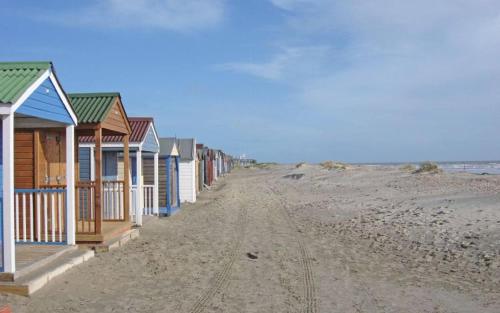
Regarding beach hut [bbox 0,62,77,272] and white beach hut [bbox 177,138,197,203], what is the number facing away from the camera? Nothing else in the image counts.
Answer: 0

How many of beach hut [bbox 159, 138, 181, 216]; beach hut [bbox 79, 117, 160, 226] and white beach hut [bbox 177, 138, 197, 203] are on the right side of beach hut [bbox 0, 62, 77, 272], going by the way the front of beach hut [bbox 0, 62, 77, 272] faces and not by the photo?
0

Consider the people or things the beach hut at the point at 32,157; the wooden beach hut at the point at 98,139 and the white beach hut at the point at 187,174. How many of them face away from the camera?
0

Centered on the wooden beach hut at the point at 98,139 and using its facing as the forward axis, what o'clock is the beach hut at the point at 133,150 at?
The beach hut is roughly at 8 o'clock from the wooden beach hut.

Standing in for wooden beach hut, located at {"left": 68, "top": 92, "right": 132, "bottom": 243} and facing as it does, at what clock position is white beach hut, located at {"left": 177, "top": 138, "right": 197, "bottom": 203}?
The white beach hut is roughly at 8 o'clock from the wooden beach hut.

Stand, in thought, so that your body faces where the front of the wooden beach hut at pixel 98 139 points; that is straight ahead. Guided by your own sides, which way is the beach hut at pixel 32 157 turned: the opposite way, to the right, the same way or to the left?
the same way

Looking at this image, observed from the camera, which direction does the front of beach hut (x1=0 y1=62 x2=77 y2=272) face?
facing the viewer and to the right of the viewer

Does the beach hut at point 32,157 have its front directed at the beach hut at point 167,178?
no

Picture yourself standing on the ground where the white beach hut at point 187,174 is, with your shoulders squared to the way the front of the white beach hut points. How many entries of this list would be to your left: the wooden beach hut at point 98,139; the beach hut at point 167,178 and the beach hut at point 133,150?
0

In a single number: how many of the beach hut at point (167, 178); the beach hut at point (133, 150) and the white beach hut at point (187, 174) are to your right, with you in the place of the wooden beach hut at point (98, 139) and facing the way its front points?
0

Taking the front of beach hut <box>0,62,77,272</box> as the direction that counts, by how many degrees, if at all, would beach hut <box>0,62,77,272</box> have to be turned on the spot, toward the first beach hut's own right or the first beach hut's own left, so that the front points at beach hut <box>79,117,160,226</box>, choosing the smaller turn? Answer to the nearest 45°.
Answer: approximately 90° to the first beach hut's own left

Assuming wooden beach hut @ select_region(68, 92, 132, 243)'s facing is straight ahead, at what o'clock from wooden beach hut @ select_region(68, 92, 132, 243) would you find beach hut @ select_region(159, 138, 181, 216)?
The beach hut is roughly at 8 o'clock from the wooden beach hut.

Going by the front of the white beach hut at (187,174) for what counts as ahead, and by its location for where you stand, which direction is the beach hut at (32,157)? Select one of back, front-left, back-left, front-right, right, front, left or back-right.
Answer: right

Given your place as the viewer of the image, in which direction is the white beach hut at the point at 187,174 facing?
facing to the right of the viewer

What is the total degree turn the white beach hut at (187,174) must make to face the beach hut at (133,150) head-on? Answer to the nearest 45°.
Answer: approximately 90° to its right

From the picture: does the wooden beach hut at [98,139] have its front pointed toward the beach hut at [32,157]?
no
